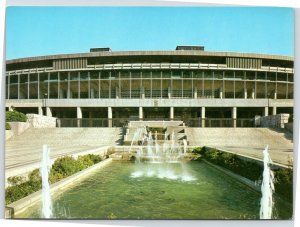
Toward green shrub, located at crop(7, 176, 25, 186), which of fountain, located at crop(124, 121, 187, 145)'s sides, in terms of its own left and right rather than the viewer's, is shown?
front

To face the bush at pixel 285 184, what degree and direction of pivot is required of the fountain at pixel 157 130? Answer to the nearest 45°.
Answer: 0° — it already faces it

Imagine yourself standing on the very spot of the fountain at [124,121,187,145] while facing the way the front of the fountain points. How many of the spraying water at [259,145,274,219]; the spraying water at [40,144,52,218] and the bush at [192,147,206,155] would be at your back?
0

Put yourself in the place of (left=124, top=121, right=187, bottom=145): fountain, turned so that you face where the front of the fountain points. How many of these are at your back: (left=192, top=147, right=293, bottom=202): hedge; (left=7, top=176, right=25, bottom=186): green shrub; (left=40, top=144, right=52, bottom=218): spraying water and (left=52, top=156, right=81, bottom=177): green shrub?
0

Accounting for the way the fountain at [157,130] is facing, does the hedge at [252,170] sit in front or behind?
in front

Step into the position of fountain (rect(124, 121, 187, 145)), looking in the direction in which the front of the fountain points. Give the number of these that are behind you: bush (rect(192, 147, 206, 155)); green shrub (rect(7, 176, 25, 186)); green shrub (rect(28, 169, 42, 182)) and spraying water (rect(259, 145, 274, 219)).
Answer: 0

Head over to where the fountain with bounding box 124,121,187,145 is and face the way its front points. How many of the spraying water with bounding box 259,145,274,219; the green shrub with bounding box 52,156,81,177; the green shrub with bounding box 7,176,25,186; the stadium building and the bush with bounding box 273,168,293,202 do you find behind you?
1

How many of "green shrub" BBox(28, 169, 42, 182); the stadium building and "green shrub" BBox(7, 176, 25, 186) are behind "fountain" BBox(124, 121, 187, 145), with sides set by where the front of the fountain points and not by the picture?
1

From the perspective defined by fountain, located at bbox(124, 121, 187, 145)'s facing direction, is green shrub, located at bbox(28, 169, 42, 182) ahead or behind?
ahead

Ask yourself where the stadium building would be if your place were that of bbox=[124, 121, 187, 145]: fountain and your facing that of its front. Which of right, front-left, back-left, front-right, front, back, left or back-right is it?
back

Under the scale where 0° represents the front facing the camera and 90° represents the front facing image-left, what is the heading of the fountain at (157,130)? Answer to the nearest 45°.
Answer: approximately 0°

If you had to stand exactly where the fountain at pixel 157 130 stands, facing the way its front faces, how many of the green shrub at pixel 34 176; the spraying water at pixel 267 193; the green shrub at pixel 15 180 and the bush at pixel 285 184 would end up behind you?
0

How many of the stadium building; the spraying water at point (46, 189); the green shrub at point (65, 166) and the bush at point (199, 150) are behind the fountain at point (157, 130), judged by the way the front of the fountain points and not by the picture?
1

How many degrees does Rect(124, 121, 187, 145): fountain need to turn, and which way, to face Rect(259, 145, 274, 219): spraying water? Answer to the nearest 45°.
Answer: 0° — it already faces it

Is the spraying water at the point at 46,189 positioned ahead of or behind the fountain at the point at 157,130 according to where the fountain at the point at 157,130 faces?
ahead

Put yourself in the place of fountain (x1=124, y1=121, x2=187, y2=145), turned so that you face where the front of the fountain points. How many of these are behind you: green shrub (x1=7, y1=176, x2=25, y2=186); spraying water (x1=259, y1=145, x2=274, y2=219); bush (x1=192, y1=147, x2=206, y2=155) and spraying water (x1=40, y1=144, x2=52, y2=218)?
0

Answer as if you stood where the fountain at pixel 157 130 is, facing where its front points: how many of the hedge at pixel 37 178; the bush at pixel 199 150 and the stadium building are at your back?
1
